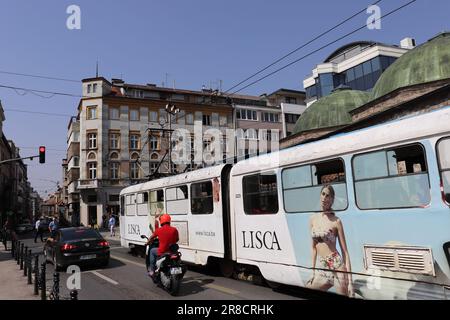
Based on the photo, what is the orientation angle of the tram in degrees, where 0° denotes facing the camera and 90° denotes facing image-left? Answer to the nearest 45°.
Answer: approximately 135°

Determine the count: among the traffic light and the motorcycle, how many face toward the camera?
1

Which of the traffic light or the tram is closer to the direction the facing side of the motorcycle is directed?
the traffic light

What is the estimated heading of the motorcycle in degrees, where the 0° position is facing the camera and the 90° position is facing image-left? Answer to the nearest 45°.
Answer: approximately 135°

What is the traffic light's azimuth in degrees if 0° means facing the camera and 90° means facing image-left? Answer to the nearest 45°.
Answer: approximately 0°

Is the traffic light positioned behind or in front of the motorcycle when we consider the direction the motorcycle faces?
in front

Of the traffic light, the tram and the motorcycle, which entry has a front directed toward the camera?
the traffic light

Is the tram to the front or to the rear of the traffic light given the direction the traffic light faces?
to the front

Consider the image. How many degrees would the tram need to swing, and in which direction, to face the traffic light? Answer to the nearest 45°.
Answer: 0° — it already faces it

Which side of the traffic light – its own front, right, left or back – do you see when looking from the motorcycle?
front

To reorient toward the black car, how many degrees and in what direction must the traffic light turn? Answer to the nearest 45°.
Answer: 0° — it already faces it

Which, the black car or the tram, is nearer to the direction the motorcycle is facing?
the black car

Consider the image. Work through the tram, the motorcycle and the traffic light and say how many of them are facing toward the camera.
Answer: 1
